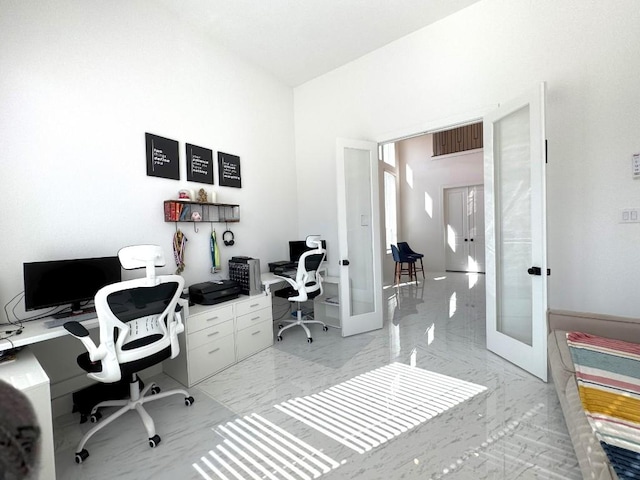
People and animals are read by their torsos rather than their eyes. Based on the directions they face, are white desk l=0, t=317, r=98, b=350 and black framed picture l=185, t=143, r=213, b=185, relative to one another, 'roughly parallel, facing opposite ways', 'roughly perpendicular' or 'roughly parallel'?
roughly parallel

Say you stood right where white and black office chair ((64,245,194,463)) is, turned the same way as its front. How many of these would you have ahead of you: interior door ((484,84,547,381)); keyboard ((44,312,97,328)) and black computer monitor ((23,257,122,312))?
2

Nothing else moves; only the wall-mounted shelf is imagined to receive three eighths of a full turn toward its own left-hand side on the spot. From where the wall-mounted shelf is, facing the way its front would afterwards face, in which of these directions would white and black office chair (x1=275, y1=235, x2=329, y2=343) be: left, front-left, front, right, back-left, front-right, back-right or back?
right

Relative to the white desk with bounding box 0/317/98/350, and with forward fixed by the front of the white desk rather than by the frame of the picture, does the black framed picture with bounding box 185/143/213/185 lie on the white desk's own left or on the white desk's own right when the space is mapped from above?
on the white desk's own left

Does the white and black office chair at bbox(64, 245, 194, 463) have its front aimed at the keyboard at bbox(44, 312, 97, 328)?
yes

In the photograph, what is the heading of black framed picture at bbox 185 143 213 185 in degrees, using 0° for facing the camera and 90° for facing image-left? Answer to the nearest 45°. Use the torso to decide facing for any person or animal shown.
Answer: approximately 315°

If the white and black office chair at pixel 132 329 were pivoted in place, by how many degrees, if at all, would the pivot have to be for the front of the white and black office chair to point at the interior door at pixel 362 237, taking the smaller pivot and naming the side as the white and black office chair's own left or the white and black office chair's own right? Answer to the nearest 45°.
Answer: approximately 135° to the white and black office chair's own right

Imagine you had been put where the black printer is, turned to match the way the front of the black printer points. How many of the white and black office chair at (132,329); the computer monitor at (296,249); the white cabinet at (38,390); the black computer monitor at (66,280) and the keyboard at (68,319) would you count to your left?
1

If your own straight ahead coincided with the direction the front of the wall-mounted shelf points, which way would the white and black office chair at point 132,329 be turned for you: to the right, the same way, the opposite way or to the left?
the opposite way

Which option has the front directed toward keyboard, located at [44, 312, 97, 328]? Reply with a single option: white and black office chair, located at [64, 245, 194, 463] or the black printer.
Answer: the white and black office chair

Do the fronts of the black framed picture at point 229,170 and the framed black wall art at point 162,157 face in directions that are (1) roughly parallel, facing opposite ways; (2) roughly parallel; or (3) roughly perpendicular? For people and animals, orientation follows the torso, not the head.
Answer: roughly parallel

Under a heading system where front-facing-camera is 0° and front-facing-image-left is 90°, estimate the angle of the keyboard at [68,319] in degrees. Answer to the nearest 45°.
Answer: approximately 315°

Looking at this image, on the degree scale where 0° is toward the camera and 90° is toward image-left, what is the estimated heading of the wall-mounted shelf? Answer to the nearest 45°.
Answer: approximately 315°

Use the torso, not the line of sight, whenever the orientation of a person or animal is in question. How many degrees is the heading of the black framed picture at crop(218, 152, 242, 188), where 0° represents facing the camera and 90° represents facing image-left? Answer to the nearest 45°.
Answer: approximately 315°

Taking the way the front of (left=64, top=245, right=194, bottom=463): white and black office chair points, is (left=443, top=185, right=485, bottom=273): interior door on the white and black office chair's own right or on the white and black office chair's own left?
on the white and black office chair's own right
